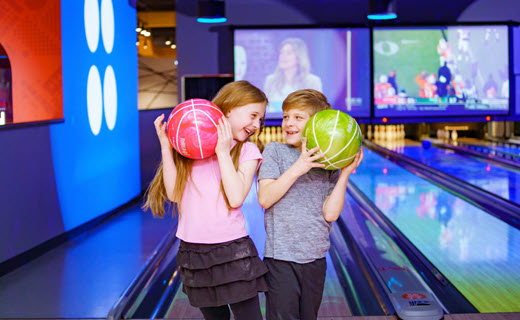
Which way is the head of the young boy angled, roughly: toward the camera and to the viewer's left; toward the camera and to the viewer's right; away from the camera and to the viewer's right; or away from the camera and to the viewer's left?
toward the camera and to the viewer's left

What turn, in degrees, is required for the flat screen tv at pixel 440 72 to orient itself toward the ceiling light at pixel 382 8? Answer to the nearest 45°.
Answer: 0° — it already faces it

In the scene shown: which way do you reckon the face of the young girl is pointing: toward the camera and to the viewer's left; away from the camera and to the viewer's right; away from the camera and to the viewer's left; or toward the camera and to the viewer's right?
toward the camera and to the viewer's right

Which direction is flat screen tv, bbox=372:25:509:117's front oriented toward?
toward the camera

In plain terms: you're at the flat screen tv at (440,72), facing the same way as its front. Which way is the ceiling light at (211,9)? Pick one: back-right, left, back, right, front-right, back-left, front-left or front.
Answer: front-right

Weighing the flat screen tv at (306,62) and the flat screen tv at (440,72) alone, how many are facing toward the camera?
2

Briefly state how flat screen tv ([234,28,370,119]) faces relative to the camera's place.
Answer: facing the viewer

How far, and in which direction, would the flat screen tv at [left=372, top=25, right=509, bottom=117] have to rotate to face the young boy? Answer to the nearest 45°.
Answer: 0° — it already faces them

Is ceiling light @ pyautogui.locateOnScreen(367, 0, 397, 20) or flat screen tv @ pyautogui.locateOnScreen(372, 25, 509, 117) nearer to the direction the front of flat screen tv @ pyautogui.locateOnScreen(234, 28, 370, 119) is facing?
the ceiling light

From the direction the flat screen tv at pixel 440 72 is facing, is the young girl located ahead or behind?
ahead

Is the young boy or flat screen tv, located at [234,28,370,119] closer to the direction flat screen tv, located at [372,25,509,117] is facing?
the young boy

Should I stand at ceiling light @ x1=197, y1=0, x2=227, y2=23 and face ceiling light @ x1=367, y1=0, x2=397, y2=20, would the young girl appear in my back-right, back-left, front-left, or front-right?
front-right

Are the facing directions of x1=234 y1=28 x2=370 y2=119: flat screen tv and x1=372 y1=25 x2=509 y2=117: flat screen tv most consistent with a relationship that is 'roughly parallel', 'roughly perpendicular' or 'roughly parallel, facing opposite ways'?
roughly parallel
